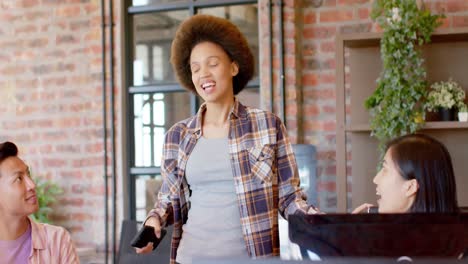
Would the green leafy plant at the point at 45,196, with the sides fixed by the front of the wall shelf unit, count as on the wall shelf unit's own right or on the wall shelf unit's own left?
on the wall shelf unit's own right

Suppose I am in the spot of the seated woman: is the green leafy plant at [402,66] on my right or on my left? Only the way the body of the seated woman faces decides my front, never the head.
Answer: on my right

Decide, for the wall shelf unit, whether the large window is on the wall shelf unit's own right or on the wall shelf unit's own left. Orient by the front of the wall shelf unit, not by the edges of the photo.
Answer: on the wall shelf unit's own right

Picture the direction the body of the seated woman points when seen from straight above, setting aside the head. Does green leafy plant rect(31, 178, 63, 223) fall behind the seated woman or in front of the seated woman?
in front

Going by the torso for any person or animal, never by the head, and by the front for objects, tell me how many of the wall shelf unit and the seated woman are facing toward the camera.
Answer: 1

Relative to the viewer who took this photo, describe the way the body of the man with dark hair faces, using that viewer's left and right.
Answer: facing the viewer and to the right of the viewer

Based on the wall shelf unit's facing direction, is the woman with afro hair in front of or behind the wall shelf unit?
in front

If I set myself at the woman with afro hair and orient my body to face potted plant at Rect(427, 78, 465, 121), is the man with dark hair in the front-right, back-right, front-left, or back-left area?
back-left

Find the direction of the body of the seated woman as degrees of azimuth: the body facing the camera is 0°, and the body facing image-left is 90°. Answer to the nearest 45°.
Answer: approximately 90°

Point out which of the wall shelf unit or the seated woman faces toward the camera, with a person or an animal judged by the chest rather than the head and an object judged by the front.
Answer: the wall shelf unit

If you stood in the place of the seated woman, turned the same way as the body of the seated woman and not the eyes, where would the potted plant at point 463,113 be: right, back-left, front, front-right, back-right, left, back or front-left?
right

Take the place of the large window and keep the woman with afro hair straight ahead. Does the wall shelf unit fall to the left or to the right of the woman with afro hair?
left

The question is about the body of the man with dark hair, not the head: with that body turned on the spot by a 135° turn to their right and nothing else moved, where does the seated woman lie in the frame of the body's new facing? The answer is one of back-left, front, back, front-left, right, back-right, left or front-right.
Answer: back-left

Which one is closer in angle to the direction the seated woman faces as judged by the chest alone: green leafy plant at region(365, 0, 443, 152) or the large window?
the large window

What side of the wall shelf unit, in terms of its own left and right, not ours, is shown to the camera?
front
